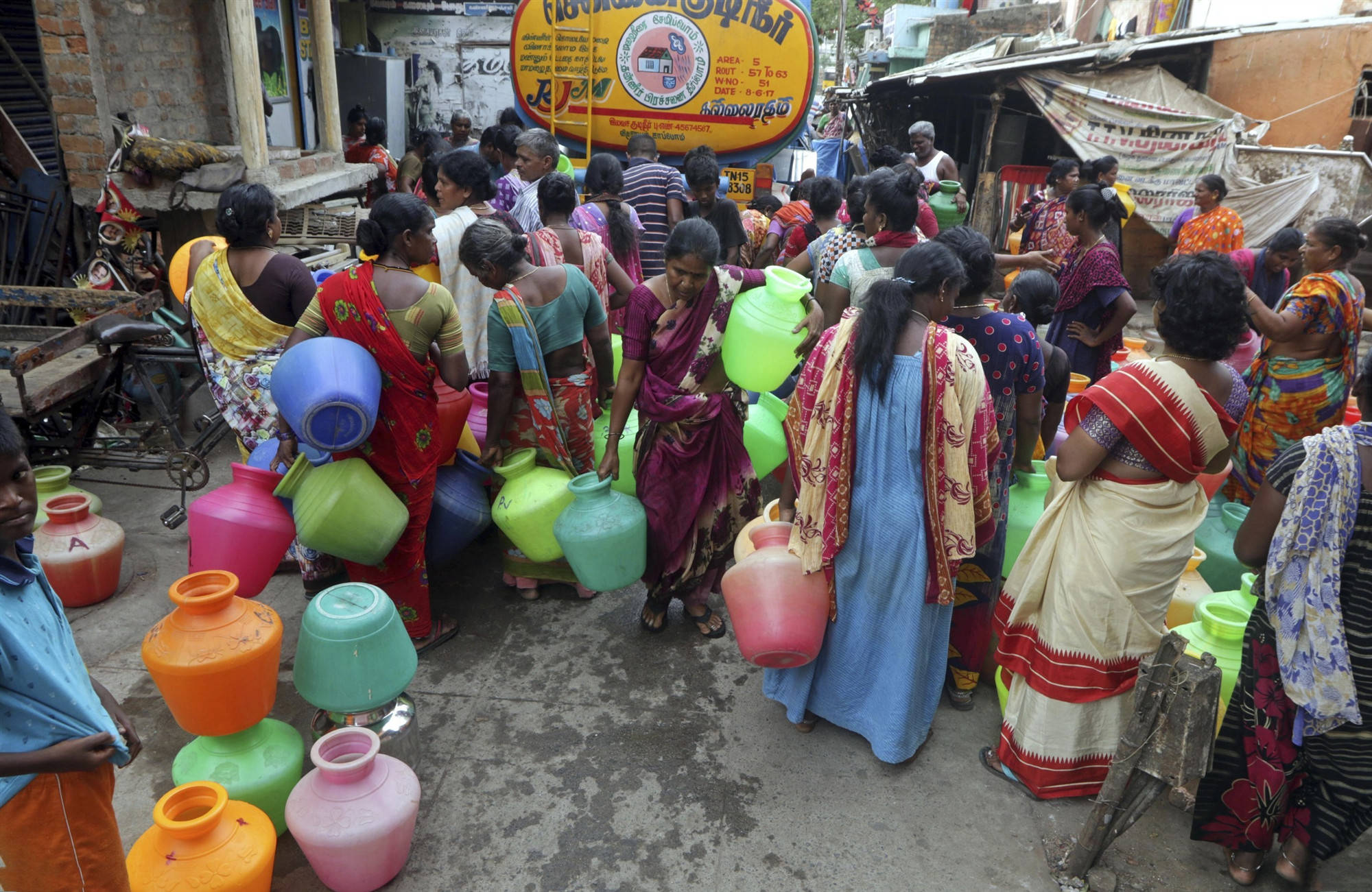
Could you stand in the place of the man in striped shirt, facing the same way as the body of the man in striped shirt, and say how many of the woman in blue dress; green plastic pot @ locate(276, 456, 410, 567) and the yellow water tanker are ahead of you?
1

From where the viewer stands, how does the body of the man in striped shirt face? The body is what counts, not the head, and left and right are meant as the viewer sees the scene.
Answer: facing away from the viewer

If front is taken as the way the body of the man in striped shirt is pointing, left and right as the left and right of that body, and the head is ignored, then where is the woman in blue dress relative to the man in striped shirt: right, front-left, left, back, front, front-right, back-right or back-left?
back

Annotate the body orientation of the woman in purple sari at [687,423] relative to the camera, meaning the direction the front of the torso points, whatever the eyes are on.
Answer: toward the camera

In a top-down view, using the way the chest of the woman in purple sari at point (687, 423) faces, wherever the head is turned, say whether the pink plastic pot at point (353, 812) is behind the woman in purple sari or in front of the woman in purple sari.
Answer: in front

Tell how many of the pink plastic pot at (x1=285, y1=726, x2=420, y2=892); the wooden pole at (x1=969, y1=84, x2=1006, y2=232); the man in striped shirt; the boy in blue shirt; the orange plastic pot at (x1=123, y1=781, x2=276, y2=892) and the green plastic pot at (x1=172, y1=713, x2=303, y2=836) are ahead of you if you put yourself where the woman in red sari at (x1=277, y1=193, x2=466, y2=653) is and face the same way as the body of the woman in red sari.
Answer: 2

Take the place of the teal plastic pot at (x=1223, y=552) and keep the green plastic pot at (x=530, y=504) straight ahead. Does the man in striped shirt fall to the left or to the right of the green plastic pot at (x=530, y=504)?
right

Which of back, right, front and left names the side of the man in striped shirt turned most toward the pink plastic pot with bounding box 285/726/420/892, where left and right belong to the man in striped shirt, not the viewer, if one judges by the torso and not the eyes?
back

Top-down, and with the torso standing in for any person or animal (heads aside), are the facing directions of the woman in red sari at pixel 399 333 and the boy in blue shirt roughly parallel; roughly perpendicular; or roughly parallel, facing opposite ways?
roughly perpendicular

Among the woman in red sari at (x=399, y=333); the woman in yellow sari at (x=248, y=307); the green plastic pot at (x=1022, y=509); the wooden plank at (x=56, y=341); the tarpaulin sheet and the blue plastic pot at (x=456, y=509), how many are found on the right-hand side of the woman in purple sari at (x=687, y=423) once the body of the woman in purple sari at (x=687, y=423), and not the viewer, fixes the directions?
4

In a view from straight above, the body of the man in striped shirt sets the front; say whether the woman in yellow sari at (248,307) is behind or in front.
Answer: behind
